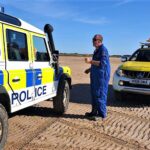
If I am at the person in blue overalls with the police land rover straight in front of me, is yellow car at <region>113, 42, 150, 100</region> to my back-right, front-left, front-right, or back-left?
back-right

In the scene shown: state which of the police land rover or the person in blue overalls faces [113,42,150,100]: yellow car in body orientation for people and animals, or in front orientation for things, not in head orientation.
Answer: the police land rover

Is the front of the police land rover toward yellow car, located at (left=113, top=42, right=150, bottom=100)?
yes

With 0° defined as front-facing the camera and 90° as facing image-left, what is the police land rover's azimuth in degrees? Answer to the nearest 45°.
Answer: approximately 225°

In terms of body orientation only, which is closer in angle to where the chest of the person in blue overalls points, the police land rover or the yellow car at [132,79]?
the police land rover

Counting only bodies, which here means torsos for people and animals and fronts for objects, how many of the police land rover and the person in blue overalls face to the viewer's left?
1

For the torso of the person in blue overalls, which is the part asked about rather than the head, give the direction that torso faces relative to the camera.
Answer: to the viewer's left
